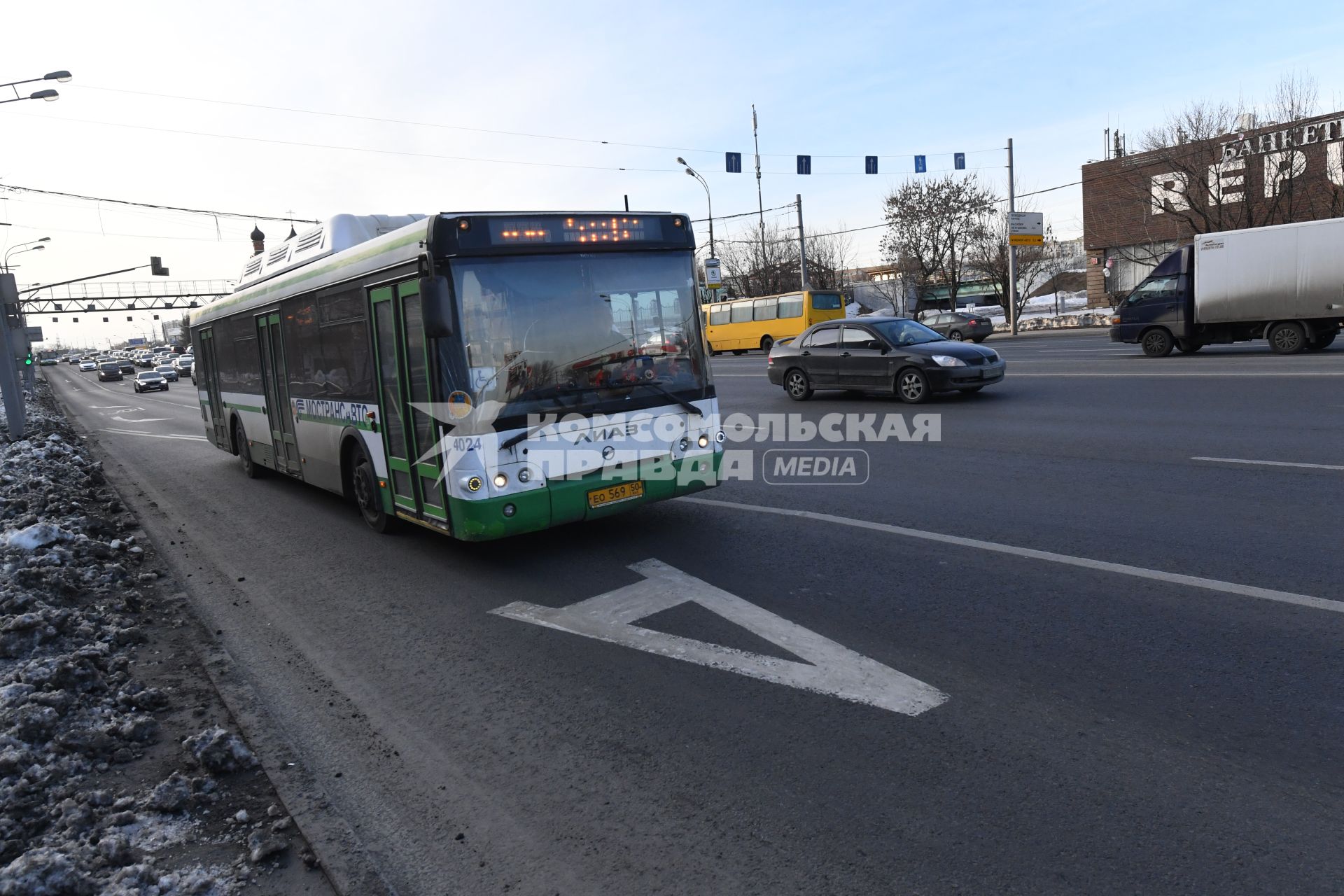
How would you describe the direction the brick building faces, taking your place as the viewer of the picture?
facing the viewer and to the left of the viewer

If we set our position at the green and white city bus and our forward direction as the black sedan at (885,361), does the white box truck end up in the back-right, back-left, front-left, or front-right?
front-right

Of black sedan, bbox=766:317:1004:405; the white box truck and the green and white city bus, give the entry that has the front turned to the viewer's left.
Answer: the white box truck

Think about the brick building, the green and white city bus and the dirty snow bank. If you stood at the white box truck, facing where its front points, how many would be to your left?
2

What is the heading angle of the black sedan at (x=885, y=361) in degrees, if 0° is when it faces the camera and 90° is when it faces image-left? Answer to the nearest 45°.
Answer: approximately 315°

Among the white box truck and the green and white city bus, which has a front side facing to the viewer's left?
the white box truck

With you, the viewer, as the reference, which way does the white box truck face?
facing to the left of the viewer

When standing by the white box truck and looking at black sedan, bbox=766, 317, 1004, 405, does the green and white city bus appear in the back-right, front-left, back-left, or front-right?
front-left

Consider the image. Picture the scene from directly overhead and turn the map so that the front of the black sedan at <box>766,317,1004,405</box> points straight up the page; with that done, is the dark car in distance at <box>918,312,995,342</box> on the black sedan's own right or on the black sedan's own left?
on the black sedan's own left

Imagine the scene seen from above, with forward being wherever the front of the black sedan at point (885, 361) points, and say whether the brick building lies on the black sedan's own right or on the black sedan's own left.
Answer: on the black sedan's own left
